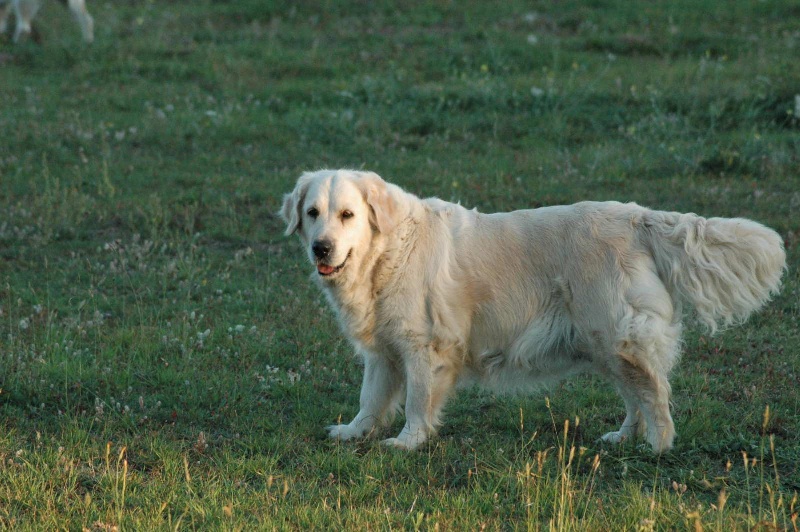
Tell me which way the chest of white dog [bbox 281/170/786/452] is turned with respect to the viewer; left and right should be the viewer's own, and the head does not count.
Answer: facing to the left of the viewer

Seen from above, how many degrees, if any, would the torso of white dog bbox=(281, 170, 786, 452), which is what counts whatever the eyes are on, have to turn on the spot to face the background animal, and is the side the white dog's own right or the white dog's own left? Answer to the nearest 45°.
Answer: approximately 45° to the white dog's own right
